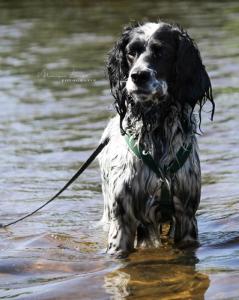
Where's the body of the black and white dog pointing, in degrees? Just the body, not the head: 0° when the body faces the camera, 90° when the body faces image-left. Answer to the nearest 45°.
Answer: approximately 0°
